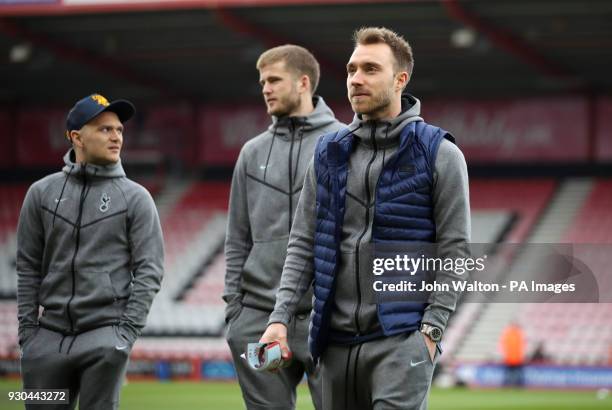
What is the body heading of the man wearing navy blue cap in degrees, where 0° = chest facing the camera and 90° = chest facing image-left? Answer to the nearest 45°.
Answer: approximately 0°
